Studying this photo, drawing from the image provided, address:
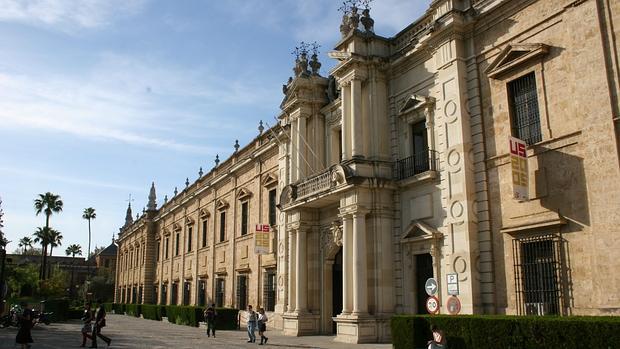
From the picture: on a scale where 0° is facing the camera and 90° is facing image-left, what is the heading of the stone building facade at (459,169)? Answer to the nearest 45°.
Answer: approximately 45°

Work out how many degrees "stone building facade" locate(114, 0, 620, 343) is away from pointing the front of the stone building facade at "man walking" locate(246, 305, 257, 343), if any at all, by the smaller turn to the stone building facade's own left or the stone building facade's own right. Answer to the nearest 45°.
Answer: approximately 90° to the stone building facade's own right

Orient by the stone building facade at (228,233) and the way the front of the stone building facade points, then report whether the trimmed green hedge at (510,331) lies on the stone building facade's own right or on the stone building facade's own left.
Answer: on the stone building facade's own left

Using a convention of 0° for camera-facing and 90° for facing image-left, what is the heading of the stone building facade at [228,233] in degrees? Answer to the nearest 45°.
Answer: approximately 45°

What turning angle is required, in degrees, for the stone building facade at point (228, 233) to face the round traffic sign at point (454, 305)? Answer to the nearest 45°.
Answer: approximately 45° to its left
